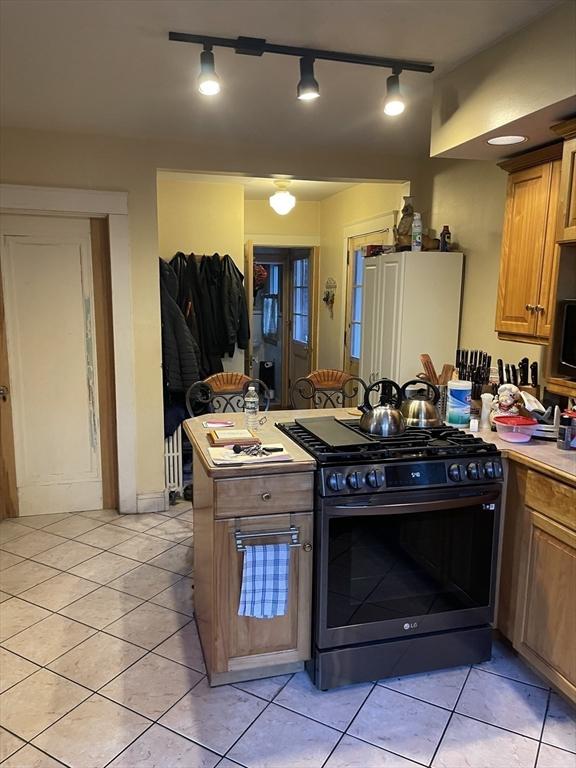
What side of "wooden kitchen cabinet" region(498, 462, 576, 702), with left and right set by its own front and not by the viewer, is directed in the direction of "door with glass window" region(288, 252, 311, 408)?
right

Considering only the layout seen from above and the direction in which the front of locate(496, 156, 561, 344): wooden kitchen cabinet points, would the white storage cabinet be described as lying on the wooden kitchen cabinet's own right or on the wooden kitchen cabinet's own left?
on the wooden kitchen cabinet's own right

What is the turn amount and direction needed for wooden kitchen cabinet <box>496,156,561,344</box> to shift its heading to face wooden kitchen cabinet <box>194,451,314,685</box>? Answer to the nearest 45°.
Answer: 0° — it already faces it

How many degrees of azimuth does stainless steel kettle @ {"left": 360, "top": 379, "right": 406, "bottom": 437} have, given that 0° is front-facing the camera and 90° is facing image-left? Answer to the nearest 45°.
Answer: approximately 90°

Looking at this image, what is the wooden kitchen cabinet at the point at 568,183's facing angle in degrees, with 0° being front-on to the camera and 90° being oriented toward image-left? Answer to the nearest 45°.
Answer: approximately 45°

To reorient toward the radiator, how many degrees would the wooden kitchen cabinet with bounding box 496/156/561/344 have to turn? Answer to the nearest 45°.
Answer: approximately 45° to its right
